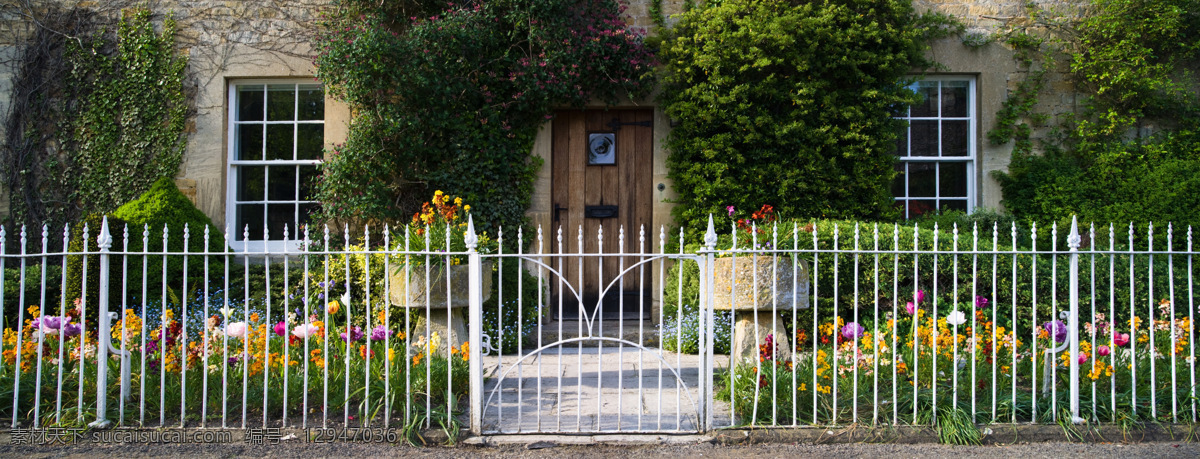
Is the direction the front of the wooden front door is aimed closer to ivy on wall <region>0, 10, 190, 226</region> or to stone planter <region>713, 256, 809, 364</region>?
the stone planter

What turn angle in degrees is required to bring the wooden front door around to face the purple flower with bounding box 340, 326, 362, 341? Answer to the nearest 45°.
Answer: approximately 45° to its right

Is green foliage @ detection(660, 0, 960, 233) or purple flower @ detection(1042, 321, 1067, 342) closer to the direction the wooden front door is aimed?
the purple flower

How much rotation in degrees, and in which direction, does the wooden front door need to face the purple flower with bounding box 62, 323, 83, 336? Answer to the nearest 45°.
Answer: approximately 45° to its right

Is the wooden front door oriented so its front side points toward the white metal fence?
yes

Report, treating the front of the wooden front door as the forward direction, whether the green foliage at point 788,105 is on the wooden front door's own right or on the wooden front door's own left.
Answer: on the wooden front door's own left

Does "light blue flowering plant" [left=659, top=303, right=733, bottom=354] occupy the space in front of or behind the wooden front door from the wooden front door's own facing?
in front

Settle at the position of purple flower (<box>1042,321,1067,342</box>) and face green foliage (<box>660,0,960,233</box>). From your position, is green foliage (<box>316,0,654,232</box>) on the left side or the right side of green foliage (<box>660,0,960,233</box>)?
left

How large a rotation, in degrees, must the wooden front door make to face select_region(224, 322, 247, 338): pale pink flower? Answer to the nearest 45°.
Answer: approximately 45° to its right

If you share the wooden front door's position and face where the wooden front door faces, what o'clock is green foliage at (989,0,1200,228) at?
The green foliage is roughly at 9 o'clock from the wooden front door.

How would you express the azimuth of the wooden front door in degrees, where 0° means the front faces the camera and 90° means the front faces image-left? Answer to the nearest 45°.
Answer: approximately 0°

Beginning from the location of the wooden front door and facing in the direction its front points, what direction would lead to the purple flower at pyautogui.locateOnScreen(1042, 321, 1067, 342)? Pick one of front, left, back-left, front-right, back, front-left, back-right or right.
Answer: front-left
